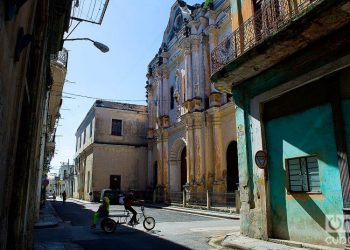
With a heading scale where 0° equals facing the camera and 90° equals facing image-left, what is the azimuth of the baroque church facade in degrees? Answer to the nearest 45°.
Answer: approximately 45°
